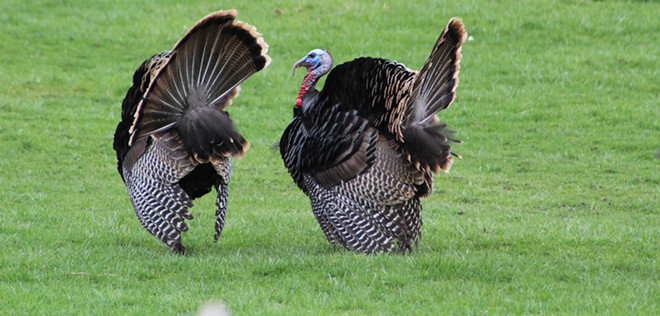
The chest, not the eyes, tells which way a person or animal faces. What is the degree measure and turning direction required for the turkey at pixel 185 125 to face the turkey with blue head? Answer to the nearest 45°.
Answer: approximately 135° to its right

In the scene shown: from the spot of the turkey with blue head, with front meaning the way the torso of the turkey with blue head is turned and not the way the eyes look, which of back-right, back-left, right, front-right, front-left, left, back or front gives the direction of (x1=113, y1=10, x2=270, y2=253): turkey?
front

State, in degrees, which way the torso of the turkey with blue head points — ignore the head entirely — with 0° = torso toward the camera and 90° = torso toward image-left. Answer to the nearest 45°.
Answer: approximately 90°

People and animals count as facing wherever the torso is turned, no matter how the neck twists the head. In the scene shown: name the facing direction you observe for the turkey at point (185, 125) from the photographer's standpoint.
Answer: facing away from the viewer and to the left of the viewer

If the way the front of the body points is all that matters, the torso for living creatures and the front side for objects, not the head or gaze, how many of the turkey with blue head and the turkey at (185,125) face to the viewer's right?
0
